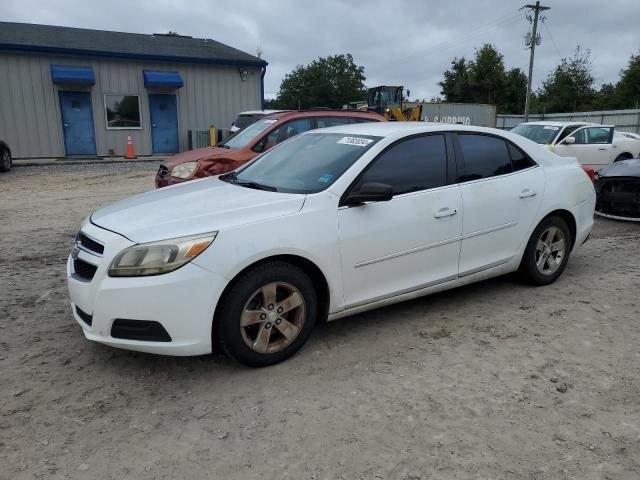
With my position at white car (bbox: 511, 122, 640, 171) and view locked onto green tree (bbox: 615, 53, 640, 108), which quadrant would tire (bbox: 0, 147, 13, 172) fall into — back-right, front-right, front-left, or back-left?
back-left

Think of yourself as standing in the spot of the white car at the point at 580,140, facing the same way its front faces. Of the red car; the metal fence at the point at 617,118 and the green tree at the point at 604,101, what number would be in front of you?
1

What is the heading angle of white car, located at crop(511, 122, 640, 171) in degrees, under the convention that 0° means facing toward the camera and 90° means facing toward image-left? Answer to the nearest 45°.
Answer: approximately 45°

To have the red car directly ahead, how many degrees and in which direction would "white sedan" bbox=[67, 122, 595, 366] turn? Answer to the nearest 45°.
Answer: approximately 135° to its right

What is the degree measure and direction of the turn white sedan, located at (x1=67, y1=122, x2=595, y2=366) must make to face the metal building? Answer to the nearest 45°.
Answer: approximately 90° to its right

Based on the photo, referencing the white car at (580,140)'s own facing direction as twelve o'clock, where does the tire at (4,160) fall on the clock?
The tire is roughly at 1 o'clock from the white car.

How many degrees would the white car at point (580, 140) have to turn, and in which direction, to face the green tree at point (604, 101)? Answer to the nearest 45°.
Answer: approximately 135° to its right

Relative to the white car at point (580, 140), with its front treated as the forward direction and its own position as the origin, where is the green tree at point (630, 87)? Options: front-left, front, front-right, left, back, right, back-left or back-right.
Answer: back-right

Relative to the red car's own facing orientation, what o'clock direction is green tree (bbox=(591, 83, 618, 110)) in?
The green tree is roughly at 6 o'clock from the red car.

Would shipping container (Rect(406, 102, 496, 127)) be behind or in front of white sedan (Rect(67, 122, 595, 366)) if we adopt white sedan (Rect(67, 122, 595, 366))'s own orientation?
behind

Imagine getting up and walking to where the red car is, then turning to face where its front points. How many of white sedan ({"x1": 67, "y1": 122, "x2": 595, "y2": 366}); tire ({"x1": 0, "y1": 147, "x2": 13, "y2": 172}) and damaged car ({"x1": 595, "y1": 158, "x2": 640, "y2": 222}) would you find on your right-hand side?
1

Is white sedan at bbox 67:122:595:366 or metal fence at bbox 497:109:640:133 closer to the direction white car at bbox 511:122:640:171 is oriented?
the white sedan

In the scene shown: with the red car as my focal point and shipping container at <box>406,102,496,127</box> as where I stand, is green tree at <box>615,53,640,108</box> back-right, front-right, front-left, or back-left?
back-left
